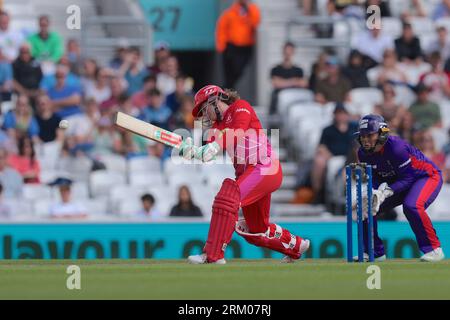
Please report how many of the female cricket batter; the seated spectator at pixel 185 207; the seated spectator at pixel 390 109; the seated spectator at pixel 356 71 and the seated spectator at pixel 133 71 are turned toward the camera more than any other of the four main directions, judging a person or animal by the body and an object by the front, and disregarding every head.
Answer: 4

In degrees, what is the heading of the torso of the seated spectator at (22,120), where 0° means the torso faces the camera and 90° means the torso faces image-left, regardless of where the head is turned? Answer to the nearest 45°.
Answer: approximately 0°

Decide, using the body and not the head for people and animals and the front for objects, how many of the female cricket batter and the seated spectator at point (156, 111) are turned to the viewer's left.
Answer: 1

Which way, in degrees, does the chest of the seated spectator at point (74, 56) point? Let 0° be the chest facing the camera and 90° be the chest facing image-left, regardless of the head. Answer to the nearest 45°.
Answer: approximately 0°

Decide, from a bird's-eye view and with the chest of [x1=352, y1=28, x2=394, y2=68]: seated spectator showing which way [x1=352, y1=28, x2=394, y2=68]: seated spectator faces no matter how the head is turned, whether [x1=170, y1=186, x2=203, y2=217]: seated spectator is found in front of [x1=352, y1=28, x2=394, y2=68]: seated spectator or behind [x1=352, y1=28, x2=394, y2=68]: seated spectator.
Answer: in front

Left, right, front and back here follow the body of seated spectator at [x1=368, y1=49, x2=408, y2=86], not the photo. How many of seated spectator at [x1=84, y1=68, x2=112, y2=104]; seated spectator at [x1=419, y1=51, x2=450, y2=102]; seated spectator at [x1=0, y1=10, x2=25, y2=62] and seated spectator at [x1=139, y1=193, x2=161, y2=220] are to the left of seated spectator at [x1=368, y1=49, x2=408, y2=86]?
1

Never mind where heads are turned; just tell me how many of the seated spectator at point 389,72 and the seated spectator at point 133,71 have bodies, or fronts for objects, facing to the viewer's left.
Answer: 0
